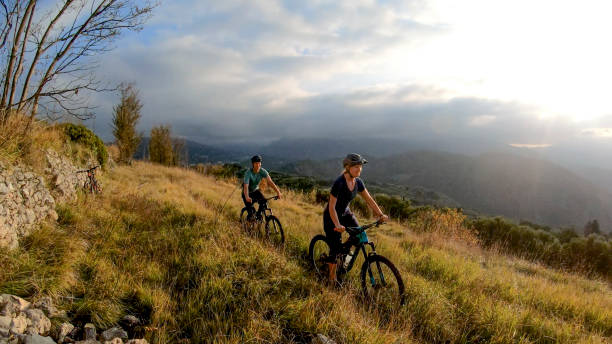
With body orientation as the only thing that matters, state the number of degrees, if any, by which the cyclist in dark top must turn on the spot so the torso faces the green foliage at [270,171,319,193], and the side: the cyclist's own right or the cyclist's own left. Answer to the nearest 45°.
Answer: approximately 135° to the cyclist's own left

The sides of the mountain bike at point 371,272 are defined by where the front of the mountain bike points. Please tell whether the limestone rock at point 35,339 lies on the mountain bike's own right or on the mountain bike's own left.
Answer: on the mountain bike's own right

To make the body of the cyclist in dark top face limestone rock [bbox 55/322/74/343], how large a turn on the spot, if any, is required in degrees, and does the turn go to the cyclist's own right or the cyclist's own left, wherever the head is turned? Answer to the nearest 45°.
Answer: approximately 90° to the cyclist's own right

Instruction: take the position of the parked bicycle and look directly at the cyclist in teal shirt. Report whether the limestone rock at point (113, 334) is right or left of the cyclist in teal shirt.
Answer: right

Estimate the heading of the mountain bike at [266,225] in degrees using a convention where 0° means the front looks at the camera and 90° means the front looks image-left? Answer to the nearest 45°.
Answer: approximately 315°

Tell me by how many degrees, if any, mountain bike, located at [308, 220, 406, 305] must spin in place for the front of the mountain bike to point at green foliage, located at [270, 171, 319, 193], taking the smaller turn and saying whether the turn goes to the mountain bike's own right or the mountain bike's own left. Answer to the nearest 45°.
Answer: approximately 135° to the mountain bike's own left

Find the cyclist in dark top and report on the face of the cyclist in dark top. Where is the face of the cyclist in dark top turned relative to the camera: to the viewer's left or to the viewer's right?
to the viewer's right
